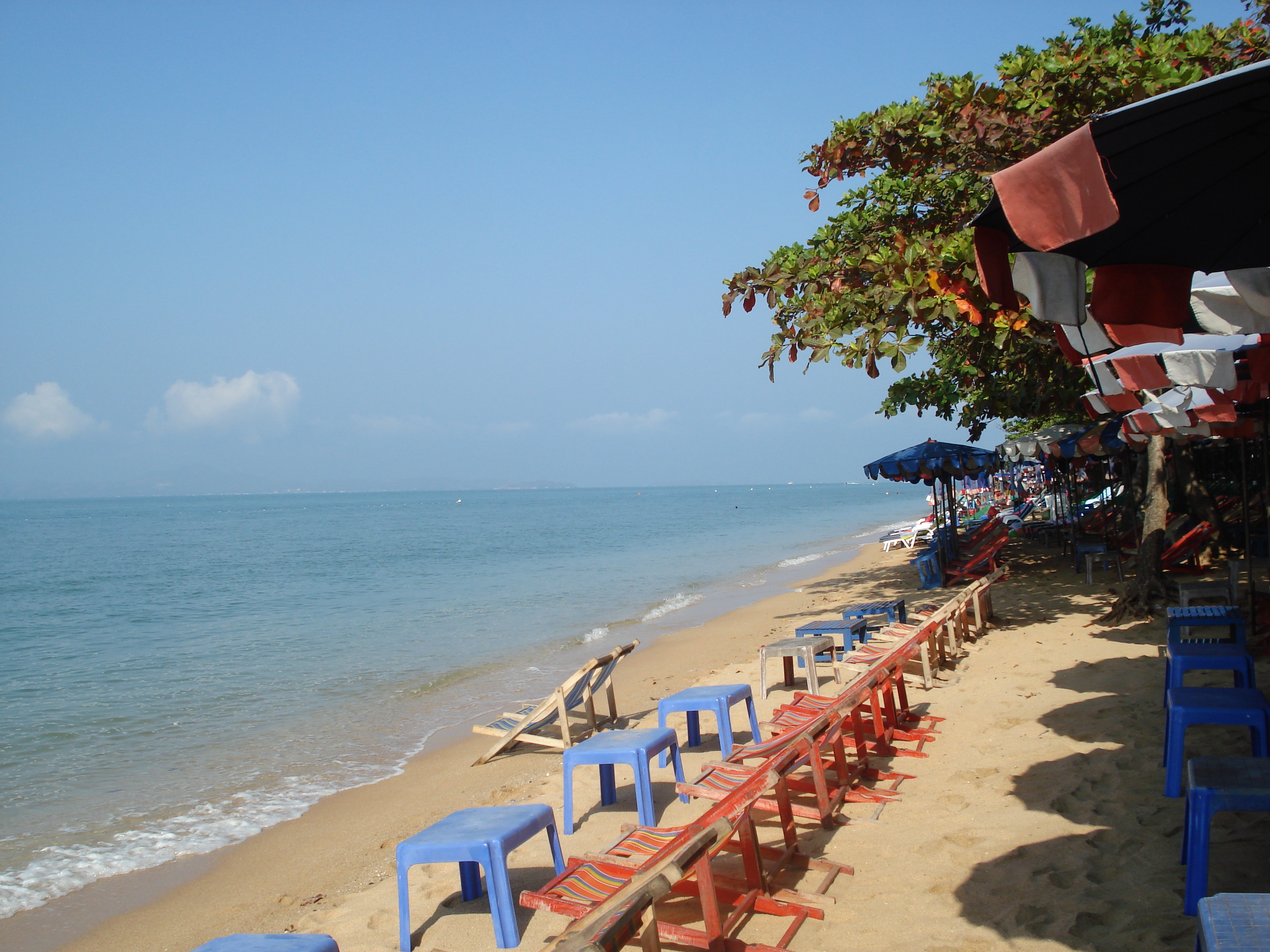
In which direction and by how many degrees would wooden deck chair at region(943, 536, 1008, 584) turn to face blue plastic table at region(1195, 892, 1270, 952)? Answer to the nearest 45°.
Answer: approximately 90° to its left

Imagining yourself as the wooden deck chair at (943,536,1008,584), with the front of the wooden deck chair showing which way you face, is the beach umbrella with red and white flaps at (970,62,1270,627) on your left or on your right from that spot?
on your left

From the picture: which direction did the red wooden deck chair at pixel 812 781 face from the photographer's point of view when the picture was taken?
facing to the left of the viewer

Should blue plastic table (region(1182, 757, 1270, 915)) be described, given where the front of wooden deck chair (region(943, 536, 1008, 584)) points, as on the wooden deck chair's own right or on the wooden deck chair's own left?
on the wooden deck chair's own left

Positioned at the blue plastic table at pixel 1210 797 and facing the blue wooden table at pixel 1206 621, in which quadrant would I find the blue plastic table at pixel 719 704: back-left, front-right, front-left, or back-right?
front-left

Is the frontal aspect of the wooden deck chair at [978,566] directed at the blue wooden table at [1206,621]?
no

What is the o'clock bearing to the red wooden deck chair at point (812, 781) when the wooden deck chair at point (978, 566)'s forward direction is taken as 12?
The red wooden deck chair is roughly at 9 o'clock from the wooden deck chair.

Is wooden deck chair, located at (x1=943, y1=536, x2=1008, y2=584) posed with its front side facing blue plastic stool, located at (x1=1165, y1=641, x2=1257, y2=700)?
no

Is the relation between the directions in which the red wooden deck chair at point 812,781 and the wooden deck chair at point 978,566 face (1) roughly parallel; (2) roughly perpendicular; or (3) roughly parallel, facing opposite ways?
roughly parallel

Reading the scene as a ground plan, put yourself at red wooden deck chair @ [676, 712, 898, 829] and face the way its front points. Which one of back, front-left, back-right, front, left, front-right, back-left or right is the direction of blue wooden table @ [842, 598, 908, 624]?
right

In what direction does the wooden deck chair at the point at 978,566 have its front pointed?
to the viewer's left
